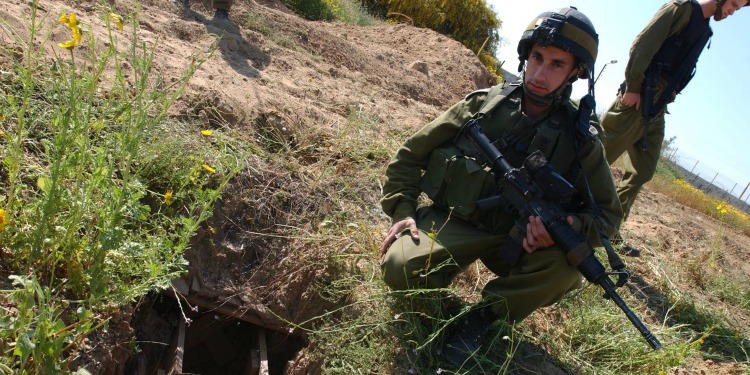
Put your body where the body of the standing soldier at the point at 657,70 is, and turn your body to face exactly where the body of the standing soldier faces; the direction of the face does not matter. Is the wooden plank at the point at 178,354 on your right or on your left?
on your right
